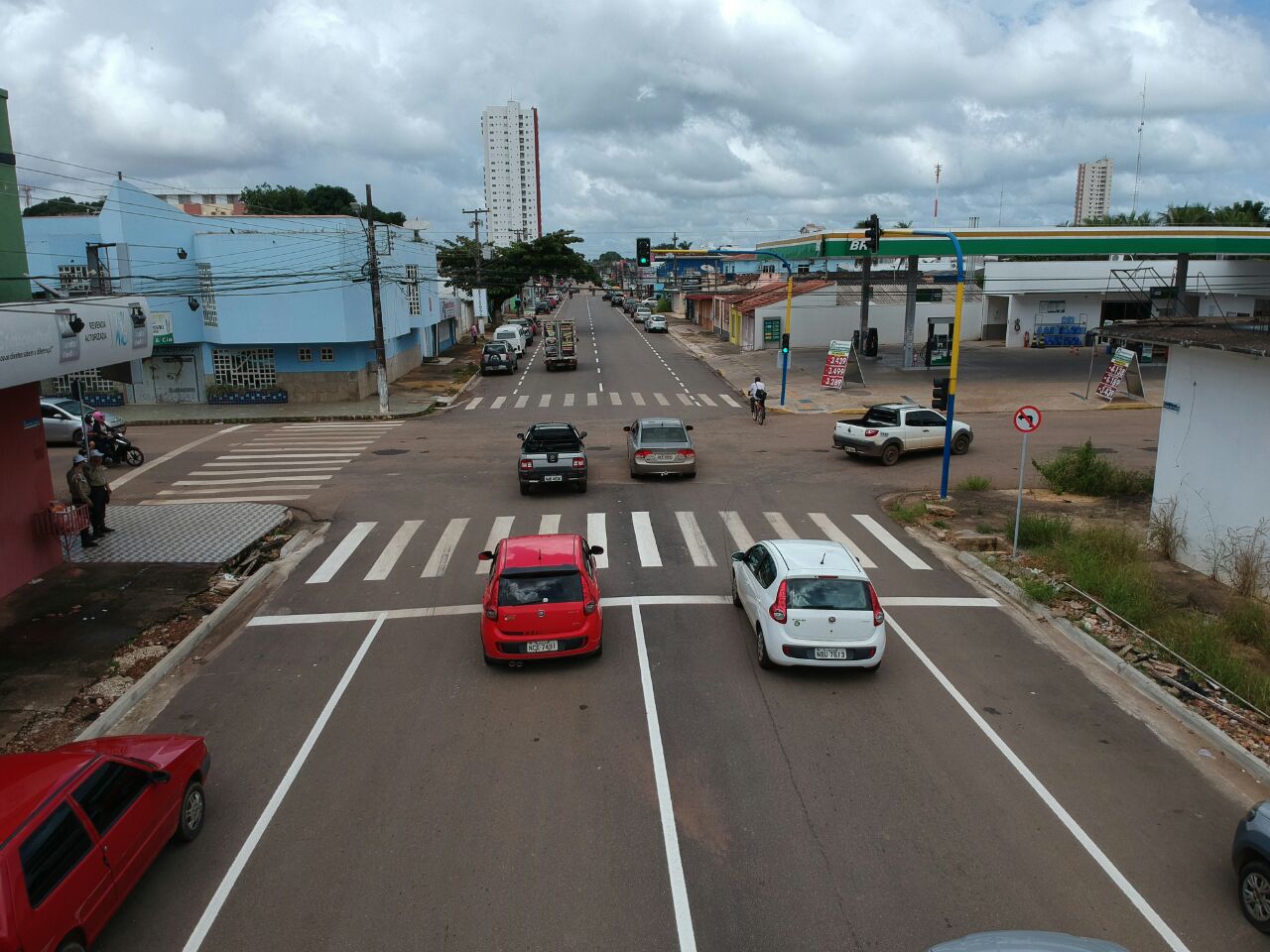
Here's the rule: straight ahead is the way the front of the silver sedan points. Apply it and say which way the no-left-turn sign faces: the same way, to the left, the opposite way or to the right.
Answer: the opposite way

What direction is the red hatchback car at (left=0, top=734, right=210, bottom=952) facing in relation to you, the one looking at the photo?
facing away from the viewer and to the right of the viewer

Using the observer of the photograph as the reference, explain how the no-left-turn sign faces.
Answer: facing the viewer

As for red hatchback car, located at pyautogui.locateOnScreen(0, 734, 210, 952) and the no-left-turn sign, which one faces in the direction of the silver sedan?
the red hatchback car

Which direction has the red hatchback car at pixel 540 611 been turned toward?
away from the camera

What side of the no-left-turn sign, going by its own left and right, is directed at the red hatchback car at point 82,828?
front

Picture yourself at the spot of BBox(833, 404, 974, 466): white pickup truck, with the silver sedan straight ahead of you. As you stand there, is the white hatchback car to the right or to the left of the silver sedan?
left

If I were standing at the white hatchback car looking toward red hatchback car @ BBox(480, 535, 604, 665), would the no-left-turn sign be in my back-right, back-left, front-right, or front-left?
back-right

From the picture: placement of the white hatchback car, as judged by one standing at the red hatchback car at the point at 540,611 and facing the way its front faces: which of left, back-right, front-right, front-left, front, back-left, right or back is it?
right

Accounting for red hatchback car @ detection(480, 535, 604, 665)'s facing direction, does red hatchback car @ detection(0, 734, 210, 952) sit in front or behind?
behind

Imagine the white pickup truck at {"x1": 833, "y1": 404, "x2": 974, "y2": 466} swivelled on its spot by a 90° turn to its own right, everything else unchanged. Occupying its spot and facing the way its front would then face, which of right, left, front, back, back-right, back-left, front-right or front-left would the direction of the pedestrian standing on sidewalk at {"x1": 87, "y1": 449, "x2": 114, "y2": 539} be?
right

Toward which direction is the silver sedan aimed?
away from the camera

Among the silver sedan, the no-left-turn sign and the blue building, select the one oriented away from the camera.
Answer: the silver sedan
